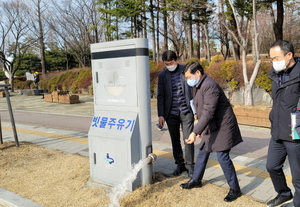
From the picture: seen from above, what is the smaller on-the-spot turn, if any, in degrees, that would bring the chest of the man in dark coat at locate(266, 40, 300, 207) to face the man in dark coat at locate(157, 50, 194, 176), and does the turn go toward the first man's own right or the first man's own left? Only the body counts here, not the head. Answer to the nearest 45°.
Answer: approximately 90° to the first man's own right

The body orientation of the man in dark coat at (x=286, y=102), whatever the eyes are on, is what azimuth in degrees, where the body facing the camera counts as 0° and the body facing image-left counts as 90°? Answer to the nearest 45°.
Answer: approximately 45°

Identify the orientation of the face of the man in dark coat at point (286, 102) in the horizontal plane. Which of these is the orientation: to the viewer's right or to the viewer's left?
to the viewer's left

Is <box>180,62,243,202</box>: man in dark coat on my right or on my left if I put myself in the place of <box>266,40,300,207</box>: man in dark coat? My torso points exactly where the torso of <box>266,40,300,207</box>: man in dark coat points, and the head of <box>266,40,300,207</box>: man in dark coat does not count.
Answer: on my right
